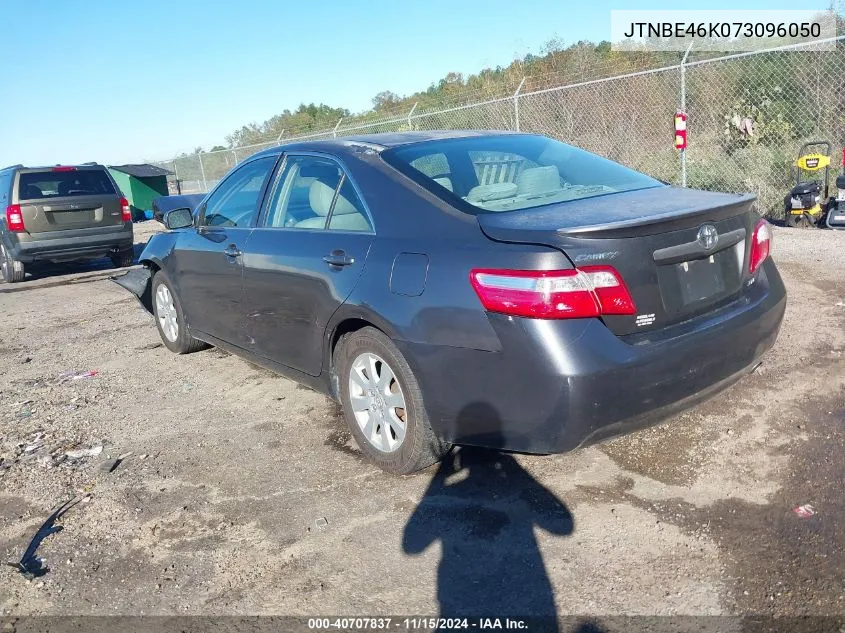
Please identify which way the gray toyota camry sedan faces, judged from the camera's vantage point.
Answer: facing away from the viewer and to the left of the viewer

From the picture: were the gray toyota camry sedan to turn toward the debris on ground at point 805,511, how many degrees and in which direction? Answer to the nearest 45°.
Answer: approximately 135° to its right
